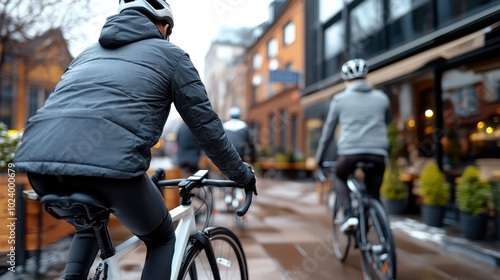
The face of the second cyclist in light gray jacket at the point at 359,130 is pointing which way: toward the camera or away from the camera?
away from the camera

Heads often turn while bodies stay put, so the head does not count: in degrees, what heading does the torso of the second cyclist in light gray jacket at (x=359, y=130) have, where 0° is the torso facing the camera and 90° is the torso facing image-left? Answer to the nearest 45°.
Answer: approximately 180°

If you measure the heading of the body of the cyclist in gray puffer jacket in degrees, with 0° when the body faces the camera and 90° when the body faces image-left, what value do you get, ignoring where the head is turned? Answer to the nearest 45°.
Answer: approximately 225°

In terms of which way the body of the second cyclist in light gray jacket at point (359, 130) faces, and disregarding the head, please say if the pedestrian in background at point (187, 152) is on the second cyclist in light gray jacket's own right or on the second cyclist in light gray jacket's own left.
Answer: on the second cyclist in light gray jacket's own left

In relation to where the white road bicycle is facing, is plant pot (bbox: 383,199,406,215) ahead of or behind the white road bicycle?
ahead

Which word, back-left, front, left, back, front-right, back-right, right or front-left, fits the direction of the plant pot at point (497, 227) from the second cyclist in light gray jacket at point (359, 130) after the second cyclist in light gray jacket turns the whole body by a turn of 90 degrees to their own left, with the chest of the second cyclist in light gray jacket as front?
back-right

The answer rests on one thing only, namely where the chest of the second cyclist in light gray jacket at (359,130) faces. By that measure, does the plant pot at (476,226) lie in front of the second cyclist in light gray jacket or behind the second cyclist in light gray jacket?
in front

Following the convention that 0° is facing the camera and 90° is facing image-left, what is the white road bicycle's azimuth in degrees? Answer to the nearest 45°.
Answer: approximately 225°

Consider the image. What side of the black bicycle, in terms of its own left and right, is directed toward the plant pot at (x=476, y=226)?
right
